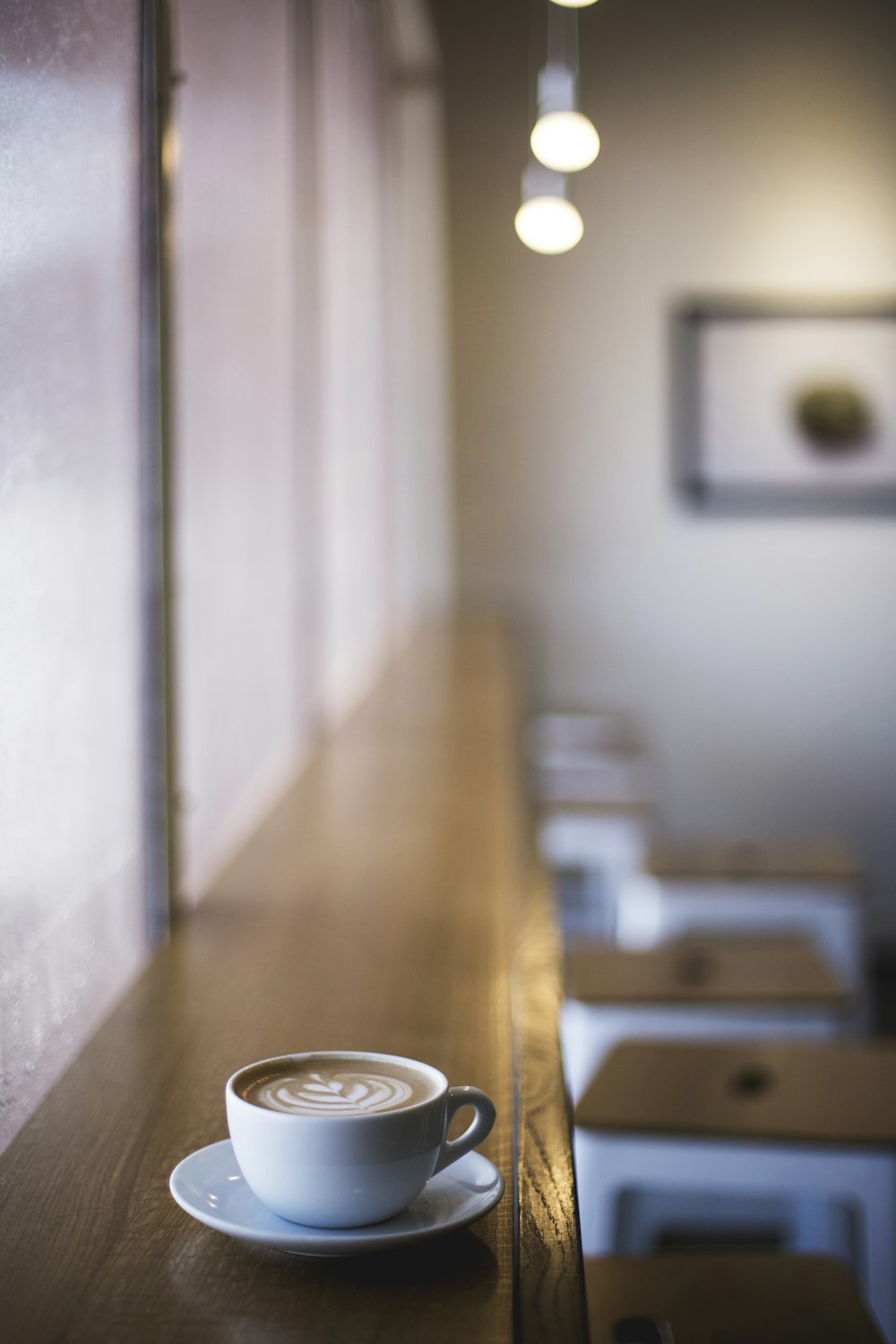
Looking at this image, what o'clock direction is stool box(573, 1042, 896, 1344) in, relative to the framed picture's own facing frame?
The stool is roughly at 12 o'clock from the framed picture.

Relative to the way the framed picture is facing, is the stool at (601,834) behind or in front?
in front

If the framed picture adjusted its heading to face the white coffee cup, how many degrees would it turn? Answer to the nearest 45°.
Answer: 0° — it already faces it

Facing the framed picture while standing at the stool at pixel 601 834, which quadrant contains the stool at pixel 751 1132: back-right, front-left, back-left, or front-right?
back-right

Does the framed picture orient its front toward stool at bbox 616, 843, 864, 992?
yes

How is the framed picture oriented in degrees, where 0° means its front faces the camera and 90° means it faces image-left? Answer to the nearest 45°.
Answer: approximately 0°

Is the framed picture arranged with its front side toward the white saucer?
yes

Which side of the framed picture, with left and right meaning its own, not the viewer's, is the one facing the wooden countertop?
front

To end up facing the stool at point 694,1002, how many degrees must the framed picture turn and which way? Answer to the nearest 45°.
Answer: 0° — it already faces it

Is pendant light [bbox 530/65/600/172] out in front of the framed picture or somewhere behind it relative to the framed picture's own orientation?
in front
